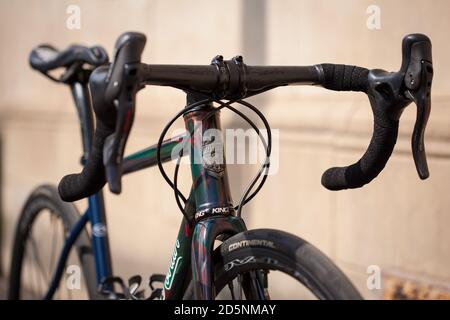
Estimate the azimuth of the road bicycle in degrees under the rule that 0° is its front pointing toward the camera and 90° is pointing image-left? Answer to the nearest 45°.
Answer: approximately 315°
